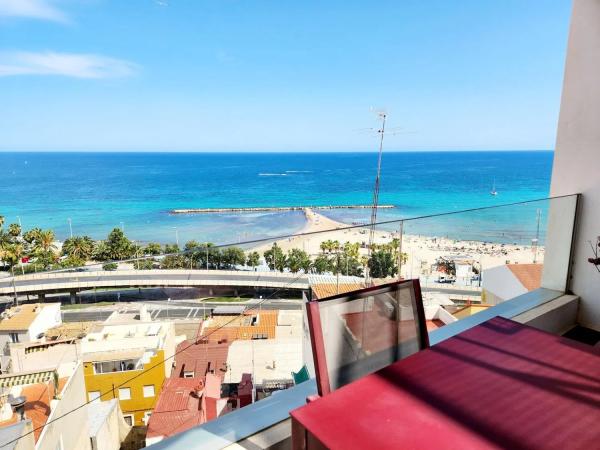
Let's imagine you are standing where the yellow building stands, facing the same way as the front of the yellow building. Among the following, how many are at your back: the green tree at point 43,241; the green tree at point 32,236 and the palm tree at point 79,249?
3

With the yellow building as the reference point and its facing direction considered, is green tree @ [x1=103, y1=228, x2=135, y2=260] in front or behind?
behind

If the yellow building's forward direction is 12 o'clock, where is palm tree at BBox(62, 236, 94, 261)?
The palm tree is roughly at 6 o'clock from the yellow building.

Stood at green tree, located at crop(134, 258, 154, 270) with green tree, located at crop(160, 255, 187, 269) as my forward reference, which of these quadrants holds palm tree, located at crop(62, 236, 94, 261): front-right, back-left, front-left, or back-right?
back-left

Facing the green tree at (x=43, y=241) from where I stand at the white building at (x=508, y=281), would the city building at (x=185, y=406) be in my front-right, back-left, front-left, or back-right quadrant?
front-left

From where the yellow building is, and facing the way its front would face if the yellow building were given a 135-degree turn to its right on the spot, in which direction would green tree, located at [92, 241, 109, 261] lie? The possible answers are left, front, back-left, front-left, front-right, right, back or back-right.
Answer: front-right

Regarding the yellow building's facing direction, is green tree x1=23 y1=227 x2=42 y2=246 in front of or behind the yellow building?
behind

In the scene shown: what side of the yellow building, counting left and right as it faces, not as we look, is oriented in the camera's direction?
front

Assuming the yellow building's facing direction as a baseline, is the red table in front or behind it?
in front
